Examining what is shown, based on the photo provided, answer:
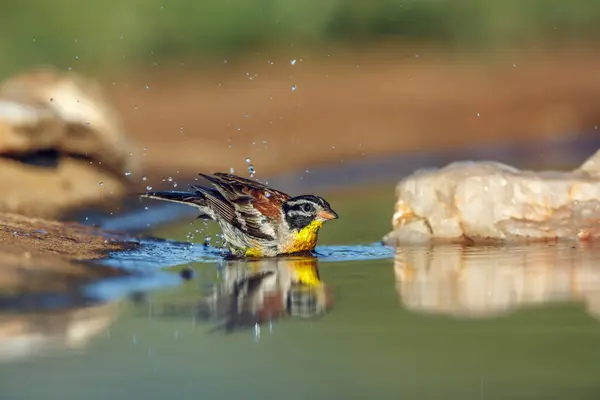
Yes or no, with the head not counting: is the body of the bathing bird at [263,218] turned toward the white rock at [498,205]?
yes

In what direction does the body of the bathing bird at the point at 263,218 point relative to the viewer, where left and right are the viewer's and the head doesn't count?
facing to the right of the viewer
